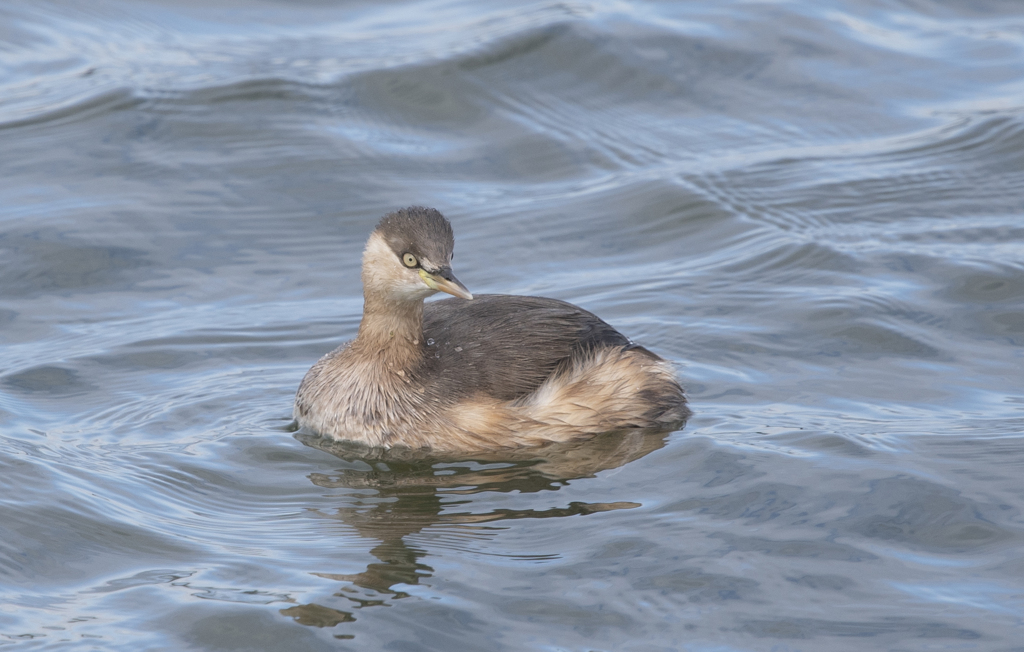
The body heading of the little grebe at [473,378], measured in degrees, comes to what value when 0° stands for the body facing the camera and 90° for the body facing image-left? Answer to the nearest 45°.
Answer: approximately 90°
